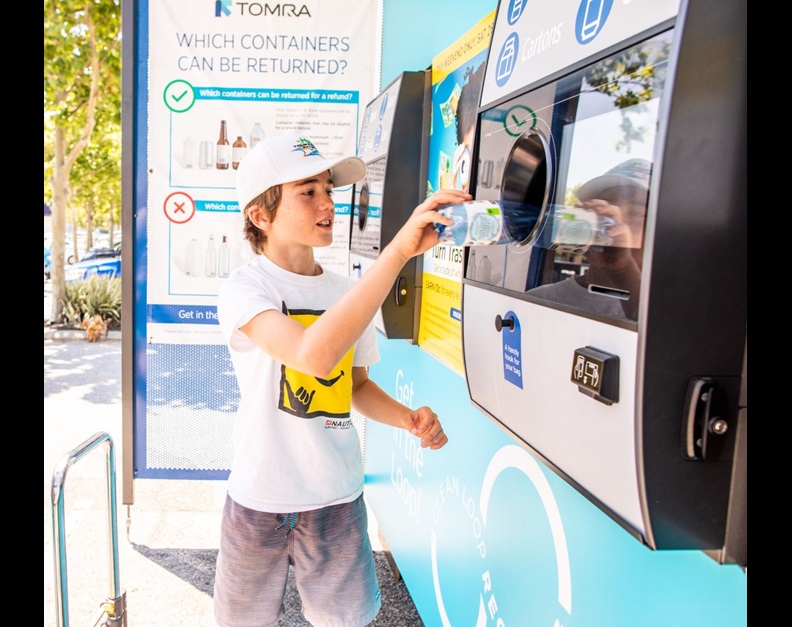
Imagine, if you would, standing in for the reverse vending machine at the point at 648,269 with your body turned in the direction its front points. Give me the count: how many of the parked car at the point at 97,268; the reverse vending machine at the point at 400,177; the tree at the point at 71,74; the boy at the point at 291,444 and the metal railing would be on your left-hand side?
0

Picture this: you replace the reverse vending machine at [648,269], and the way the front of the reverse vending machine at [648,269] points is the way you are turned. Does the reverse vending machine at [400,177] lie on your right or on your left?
on your right

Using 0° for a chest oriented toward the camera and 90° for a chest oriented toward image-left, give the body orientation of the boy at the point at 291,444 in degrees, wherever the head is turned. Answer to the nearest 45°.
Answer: approximately 315°

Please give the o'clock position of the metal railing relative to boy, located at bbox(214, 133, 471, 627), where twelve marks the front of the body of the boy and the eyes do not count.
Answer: The metal railing is roughly at 5 o'clock from the boy.

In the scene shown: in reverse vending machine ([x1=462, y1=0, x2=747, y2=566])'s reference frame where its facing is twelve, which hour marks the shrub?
The shrub is roughly at 3 o'clock from the reverse vending machine.

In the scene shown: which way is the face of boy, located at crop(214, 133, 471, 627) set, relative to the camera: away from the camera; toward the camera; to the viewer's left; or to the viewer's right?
to the viewer's right

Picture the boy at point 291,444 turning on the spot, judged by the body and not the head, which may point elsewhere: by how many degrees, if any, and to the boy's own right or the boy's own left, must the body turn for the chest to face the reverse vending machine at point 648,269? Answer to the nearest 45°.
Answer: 0° — they already face it

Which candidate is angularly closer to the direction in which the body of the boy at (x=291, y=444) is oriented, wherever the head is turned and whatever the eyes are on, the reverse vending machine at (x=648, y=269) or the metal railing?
the reverse vending machine

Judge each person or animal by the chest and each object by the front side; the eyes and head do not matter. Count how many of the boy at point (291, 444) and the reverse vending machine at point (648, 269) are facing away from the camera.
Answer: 0

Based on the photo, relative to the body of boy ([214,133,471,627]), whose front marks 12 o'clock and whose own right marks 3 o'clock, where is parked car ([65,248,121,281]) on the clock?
The parked car is roughly at 7 o'clock from the boy.

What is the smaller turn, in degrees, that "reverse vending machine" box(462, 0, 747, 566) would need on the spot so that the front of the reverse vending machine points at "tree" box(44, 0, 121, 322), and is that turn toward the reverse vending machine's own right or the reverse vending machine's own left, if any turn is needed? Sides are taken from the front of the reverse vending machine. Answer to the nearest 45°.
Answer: approximately 90° to the reverse vending machine's own right

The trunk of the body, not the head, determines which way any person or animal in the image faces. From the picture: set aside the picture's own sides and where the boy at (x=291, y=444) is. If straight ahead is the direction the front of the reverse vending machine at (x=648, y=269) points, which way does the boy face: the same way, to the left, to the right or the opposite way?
to the left
